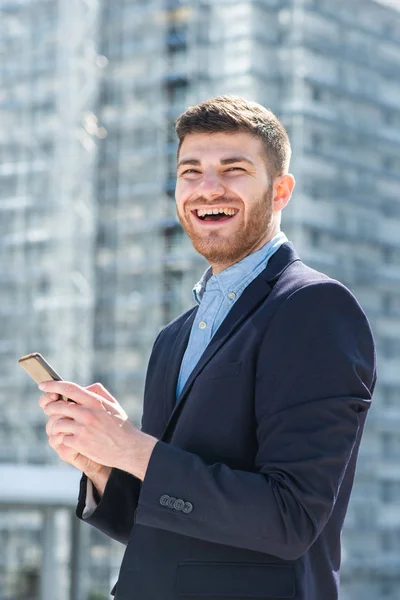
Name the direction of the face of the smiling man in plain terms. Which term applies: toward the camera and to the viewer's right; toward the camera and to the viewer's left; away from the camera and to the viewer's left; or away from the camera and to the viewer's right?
toward the camera and to the viewer's left

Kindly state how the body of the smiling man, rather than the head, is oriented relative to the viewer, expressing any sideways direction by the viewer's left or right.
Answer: facing the viewer and to the left of the viewer
